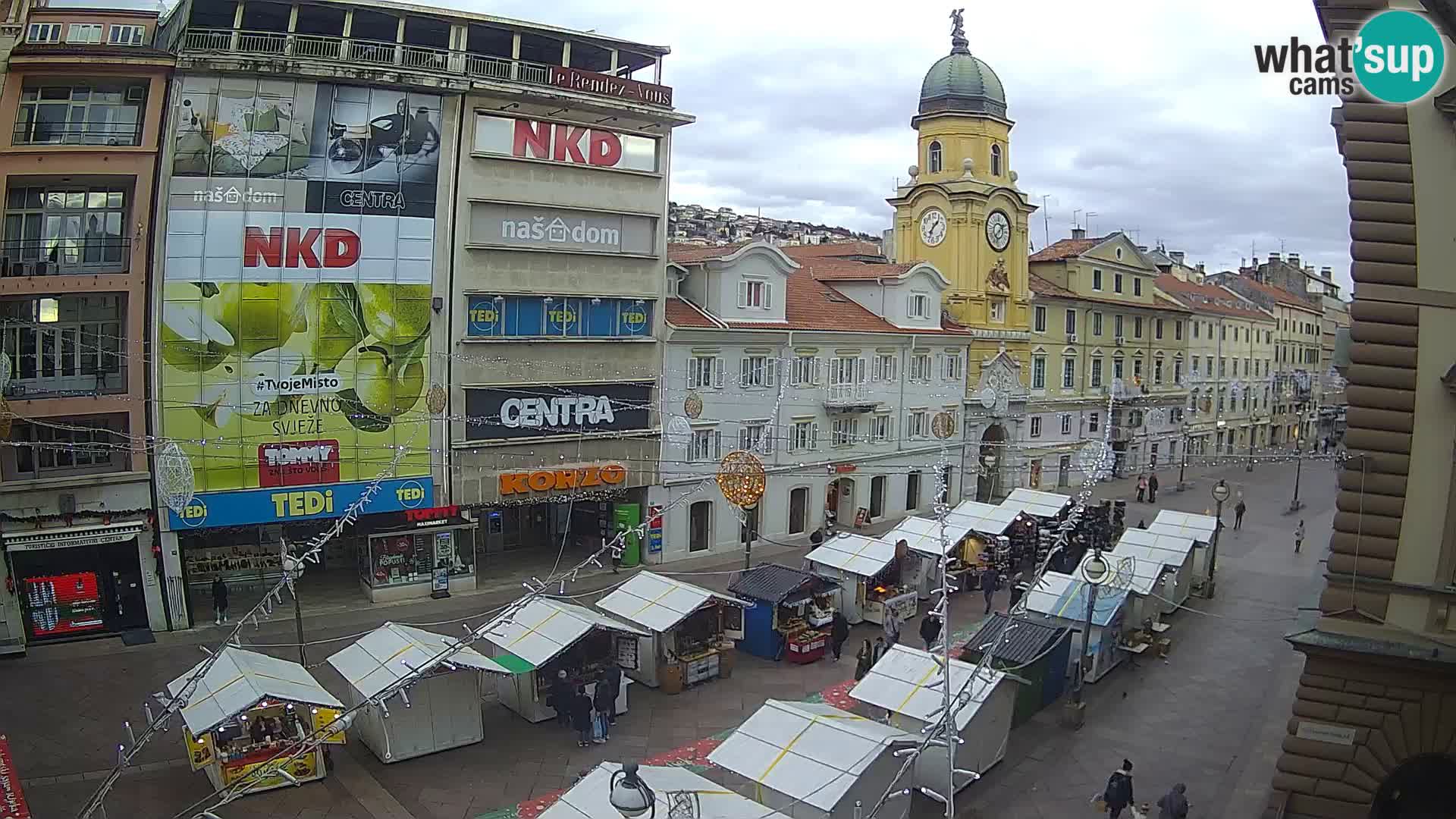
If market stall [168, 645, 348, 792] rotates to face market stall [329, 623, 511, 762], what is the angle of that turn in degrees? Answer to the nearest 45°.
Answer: approximately 90° to its left

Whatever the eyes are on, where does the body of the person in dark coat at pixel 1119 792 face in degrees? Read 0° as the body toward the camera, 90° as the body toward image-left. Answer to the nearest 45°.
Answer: approximately 225°

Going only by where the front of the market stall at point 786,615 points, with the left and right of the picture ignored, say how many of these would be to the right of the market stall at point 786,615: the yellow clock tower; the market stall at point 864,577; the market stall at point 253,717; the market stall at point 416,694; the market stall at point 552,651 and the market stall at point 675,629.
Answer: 4

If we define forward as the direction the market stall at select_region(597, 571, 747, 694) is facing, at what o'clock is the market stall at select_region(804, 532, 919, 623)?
the market stall at select_region(804, 532, 919, 623) is roughly at 9 o'clock from the market stall at select_region(597, 571, 747, 694).

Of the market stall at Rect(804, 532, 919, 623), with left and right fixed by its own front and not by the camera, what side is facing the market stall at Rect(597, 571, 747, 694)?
right

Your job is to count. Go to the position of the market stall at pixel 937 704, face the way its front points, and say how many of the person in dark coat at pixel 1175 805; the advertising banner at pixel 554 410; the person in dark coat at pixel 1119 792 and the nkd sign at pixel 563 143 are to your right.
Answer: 2

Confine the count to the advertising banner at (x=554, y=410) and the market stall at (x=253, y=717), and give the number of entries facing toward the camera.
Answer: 2

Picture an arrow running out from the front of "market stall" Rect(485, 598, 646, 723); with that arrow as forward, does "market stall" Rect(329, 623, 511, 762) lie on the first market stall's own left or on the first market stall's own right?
on the first market stall's own right

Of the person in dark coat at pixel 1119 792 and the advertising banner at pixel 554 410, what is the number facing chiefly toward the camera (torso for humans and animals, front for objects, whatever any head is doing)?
1

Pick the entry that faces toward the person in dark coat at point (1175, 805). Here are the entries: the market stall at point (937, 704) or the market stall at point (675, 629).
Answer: the market stall at point (675, 629)

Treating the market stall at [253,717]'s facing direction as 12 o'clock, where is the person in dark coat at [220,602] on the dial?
The person in dark coat is roughly at 6 o'clock from the market stall.
